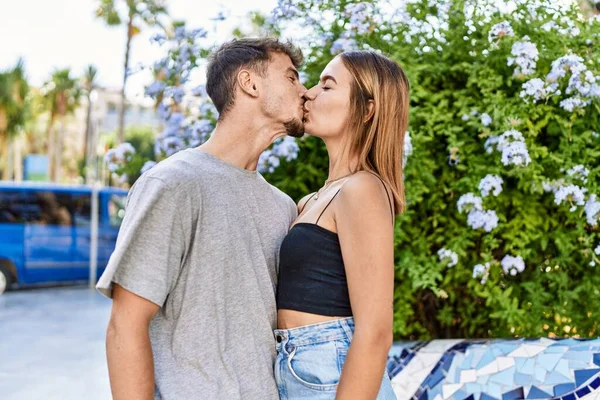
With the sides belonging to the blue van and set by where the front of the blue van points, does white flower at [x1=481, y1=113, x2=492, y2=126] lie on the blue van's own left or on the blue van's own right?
on the blue van's own right

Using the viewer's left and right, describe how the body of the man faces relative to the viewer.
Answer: facing the viewer and to the right of the viewer

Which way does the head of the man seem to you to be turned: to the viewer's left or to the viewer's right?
to the viewer's right

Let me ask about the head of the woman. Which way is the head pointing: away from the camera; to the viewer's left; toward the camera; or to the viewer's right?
to the viewer's left

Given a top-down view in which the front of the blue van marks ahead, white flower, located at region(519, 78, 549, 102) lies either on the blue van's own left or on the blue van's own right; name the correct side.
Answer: on the blue van's own right

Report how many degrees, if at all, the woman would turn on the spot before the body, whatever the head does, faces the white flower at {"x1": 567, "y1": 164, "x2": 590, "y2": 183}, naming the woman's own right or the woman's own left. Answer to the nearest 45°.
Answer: approximately 135° to the woman's own right

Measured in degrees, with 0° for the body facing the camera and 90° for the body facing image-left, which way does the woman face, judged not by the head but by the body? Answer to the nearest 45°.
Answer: approximately 90°
